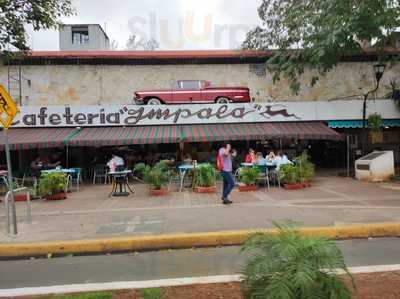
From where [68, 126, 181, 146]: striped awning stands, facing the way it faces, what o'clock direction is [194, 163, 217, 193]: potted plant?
The potted plant is roughly at 11 o'clock from the striped awning.

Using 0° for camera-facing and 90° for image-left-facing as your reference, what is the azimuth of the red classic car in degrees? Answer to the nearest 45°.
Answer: approximately 90°

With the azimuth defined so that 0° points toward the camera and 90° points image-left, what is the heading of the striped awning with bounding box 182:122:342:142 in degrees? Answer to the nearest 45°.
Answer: approximately 0°

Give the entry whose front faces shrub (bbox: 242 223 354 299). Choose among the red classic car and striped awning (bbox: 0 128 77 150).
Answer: the striped awning

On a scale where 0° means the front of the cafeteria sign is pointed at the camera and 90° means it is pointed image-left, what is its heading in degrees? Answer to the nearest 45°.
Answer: approximately 0°
